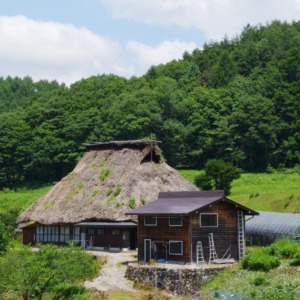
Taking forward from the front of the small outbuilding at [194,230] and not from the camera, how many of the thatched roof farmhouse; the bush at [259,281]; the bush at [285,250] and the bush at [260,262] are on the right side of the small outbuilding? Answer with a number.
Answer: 1

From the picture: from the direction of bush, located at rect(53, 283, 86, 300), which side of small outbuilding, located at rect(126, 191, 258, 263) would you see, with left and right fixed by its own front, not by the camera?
front

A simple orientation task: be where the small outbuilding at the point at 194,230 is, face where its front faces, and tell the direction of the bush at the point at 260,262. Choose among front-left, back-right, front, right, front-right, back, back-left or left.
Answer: left

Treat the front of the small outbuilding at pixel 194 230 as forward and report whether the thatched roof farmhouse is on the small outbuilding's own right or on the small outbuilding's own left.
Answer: on the small outbuilding's own right

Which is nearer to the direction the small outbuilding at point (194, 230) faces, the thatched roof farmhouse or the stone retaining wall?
the stone retaining wall

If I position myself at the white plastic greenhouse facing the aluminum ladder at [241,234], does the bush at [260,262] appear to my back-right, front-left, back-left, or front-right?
front-left

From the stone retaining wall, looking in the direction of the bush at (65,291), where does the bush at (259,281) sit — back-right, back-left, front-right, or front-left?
back-left

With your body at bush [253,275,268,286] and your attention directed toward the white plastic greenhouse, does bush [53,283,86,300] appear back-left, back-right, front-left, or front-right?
back-left

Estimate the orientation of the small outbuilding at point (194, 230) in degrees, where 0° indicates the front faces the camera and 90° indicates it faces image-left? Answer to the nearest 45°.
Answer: approximately 45°

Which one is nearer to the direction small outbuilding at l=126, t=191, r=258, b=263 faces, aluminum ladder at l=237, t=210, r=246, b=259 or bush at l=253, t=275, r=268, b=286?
the bush

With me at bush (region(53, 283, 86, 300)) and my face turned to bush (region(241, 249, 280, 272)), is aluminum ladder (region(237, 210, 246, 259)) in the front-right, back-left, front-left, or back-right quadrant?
front-left

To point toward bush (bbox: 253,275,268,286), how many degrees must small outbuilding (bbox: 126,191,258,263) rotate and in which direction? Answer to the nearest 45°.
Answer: approximately 90° to its left
